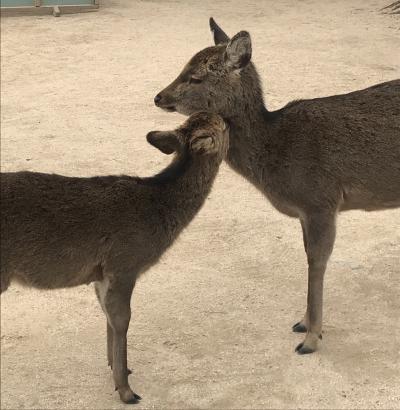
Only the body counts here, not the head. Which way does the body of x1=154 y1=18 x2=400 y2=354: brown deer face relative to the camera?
to the viewer's left

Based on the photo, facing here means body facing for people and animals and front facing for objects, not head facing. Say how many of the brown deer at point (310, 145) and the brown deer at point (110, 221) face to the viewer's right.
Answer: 1

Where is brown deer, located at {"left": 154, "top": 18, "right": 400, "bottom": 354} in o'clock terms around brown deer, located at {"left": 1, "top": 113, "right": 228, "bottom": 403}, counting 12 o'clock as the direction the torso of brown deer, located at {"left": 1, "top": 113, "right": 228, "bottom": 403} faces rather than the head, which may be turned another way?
brown deer, located at {"left": 154, "top": 18, "right": 400, "bottom": 354} is roughly at 11 o'clock from brown deer, located at {"left": 1, "top": 113, "right": 228, "bottom": 403}.

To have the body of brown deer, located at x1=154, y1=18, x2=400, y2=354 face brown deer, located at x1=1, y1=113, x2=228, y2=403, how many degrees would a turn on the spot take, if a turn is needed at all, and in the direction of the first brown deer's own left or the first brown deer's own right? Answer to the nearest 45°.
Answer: approximately 45° to the first brown deer's own left

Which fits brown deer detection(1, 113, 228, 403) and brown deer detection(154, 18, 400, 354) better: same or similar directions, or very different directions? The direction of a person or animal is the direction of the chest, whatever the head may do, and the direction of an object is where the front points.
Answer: very different directions

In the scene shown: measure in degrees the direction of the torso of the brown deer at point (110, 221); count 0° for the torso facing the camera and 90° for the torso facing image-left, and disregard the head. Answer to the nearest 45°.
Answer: approximately 270°
